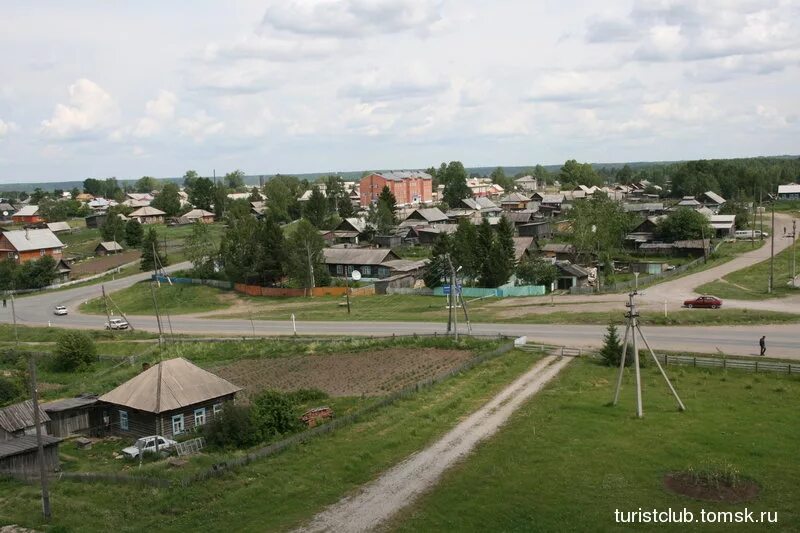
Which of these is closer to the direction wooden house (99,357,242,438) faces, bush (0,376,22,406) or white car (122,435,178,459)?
the white car

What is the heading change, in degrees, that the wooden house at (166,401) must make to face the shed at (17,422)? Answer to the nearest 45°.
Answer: approximately 135° to its right

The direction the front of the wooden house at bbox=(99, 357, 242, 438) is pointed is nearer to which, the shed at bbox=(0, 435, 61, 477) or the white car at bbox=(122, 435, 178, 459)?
the white car

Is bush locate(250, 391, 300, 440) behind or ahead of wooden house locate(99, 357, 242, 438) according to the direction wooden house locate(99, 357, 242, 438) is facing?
ahead

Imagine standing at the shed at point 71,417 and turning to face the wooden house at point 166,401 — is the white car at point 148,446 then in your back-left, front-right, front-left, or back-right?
front-right

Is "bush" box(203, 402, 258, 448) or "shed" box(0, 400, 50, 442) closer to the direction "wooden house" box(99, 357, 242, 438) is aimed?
the bush

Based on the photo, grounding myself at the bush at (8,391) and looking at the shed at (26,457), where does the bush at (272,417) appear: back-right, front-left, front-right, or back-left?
front-left

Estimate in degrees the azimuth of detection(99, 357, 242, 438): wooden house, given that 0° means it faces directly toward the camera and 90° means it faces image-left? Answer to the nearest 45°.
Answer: approximately 315°

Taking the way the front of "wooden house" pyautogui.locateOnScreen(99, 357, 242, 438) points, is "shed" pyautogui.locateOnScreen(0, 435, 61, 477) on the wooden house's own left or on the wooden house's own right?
on the wooden house's own right
